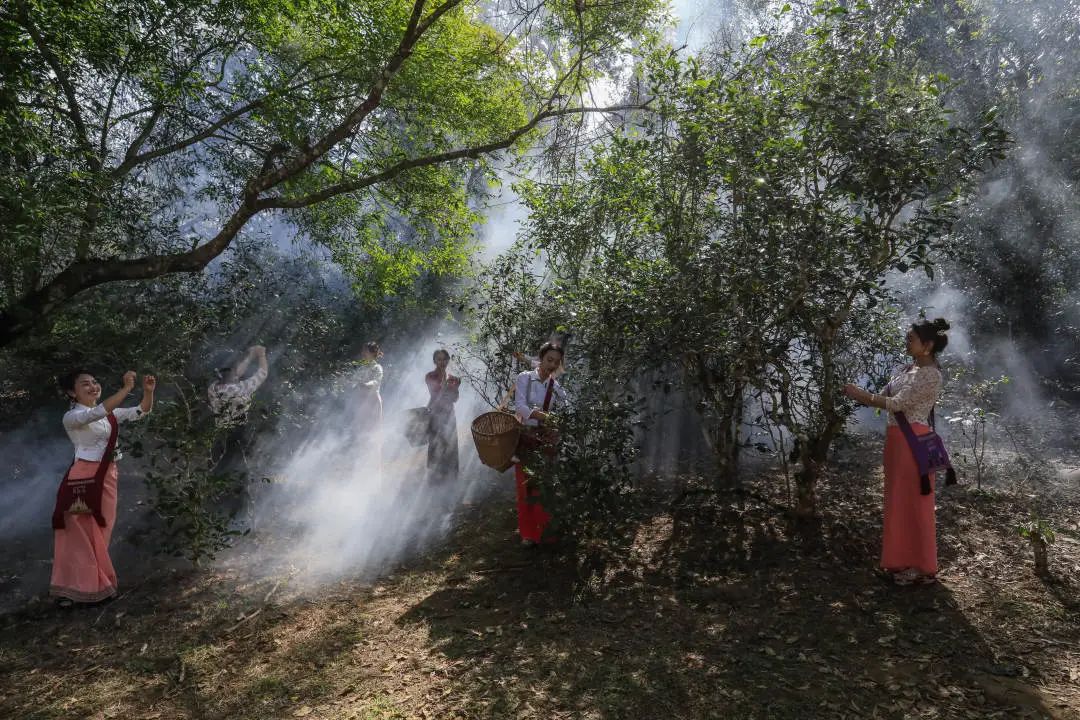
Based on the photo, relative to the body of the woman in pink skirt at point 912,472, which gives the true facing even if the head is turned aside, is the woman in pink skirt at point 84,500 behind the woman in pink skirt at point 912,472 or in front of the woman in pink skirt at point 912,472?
in front

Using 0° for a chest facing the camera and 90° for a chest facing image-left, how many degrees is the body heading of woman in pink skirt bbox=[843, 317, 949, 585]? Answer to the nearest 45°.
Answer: approximately 90°

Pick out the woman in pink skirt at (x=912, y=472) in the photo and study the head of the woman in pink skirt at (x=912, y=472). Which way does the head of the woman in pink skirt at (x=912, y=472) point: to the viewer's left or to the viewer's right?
to the viewer's left
